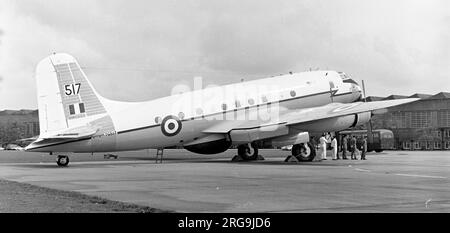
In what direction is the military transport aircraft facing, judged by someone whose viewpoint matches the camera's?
facing away from the viewer and to the right of the viewer
